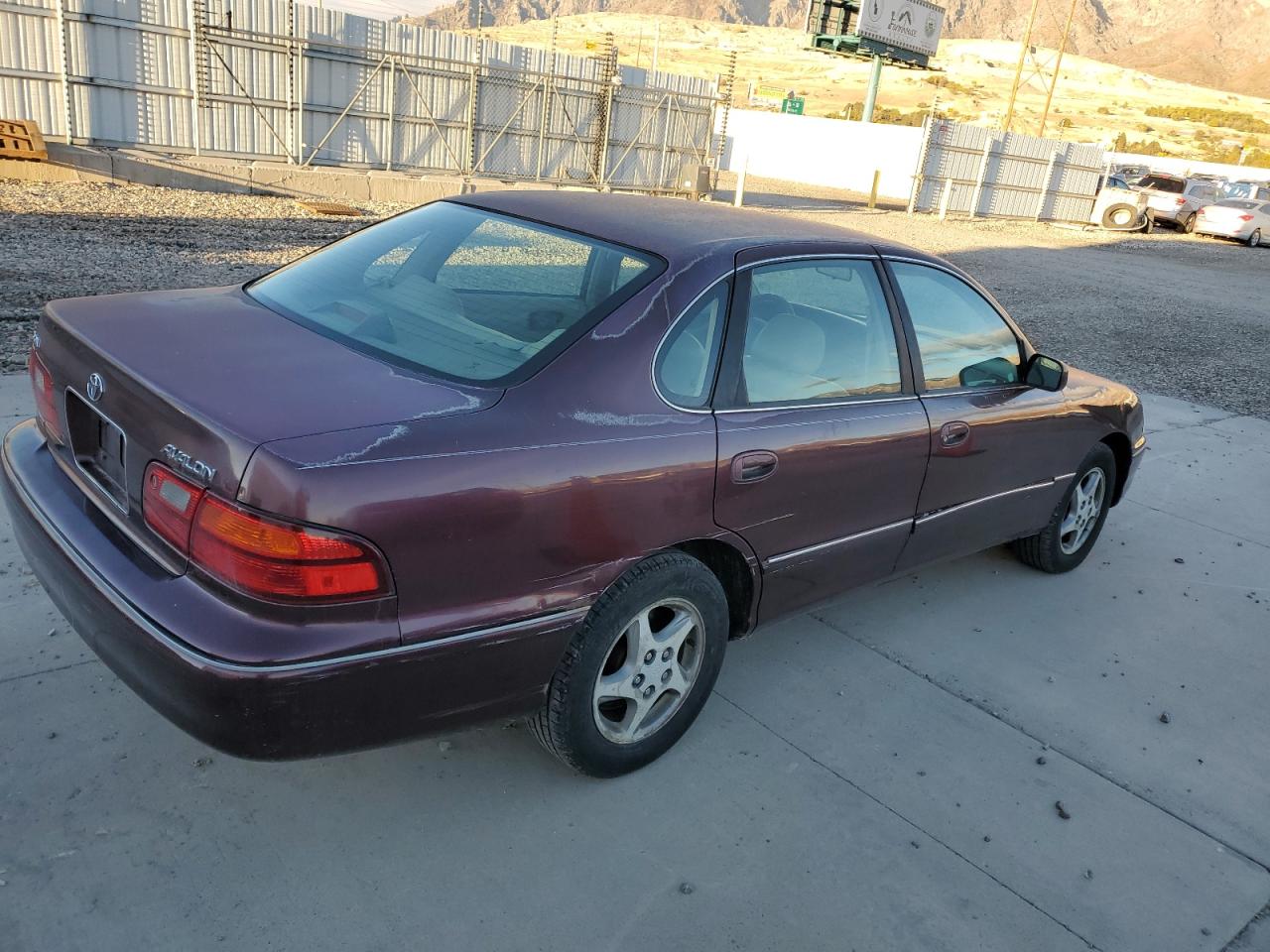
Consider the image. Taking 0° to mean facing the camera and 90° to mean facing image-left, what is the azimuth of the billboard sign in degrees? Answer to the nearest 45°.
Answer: approximately 0°

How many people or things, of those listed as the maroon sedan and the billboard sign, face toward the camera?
1

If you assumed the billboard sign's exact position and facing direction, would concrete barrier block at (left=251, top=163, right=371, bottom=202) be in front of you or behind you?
in front

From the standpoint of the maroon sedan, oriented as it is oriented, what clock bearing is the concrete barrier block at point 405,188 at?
The concrete barrier block is roughly at 10 o'clock from the maroon sedan.

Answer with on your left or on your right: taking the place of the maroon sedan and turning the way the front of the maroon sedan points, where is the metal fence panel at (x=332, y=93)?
on your left

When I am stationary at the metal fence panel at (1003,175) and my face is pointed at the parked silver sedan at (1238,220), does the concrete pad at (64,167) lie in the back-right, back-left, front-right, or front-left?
back-right

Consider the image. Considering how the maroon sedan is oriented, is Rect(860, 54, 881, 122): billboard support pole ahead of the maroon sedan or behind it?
ahead

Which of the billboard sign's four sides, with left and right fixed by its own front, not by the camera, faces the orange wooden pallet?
front

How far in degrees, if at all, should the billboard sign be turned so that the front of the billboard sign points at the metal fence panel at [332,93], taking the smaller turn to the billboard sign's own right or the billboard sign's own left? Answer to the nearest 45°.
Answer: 0° — it already faces it

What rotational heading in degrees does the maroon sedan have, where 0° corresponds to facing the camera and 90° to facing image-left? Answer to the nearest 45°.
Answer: approximately 225°
